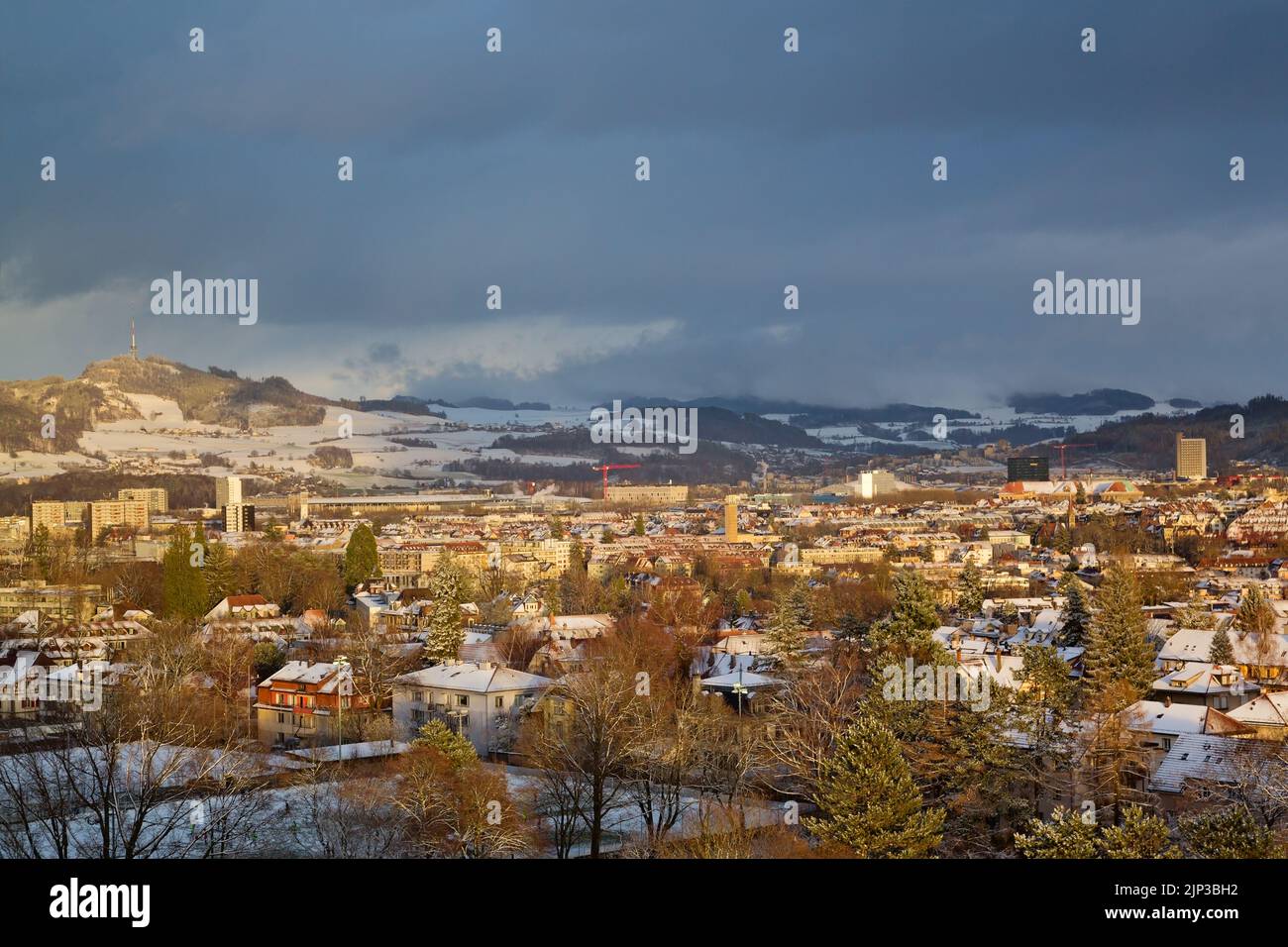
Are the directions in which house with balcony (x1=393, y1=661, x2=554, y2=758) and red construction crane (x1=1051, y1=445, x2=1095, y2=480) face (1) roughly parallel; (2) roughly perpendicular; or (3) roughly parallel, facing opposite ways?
roughly perpendicular

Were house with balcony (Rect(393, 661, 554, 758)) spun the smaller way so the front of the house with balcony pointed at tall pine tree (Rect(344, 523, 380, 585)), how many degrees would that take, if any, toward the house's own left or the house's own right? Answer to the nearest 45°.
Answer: approximately 135° to the house's own right

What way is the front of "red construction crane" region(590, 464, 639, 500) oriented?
to the viewer's right

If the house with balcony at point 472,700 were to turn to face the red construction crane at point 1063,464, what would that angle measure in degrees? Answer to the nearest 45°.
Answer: approximately 180°

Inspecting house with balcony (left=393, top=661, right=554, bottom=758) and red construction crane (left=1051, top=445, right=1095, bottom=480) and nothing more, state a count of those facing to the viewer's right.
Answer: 1

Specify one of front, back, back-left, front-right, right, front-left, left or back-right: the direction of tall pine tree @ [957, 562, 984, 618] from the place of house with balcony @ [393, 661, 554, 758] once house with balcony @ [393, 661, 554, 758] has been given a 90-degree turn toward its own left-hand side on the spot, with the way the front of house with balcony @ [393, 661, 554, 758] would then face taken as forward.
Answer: left

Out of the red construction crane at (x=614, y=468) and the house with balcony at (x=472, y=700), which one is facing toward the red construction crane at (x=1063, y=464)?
the red construction crane at (x=614, y=468)

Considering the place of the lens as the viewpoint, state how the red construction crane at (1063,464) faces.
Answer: facing to the right of the viewer

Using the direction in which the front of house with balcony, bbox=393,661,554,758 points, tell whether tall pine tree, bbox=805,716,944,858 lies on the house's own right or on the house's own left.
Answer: on the house's own left

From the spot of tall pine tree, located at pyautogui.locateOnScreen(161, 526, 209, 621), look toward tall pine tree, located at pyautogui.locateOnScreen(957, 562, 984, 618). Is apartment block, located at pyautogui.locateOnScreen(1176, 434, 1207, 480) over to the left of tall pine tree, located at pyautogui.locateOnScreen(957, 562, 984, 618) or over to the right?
left

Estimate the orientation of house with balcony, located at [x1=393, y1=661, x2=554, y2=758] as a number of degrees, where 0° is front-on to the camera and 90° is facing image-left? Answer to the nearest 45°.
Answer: approximately 45°

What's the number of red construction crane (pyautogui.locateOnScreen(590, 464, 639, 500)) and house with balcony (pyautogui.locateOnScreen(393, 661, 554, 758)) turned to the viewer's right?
1

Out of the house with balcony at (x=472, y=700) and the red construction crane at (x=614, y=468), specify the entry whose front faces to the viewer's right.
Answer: the red construction crane
